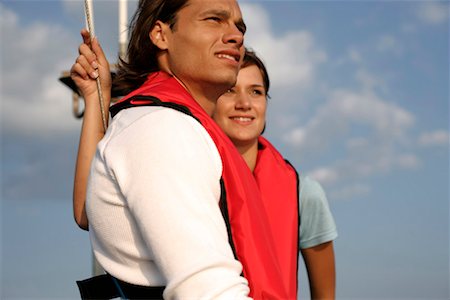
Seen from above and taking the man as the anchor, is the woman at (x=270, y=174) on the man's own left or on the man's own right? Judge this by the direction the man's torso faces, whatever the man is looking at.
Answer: on the man's own left

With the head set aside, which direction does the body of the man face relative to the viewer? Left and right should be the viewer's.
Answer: facing to the right of the viewer

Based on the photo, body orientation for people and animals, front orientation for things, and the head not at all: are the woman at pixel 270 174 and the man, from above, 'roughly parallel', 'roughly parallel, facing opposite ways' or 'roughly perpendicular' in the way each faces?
roughly perpendicular

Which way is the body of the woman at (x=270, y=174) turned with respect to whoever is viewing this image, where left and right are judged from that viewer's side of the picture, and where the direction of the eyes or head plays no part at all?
facing the viewer

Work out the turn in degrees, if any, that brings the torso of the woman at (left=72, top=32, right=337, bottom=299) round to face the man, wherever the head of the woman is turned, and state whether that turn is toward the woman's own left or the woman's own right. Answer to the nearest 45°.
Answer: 0° — they already face them

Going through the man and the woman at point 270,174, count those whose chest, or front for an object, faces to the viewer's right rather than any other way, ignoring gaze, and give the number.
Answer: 1
